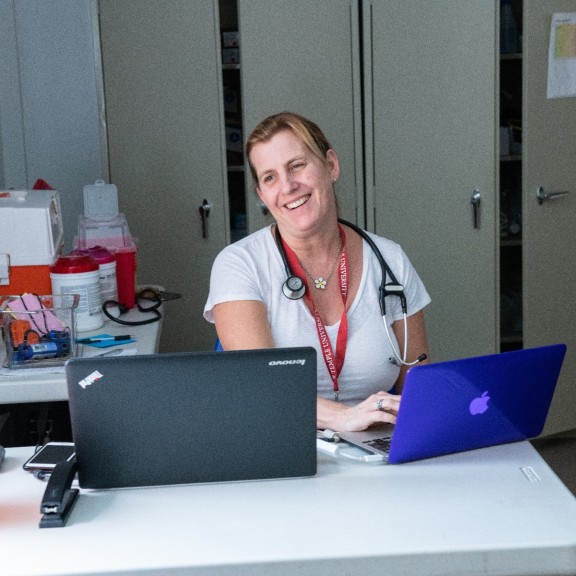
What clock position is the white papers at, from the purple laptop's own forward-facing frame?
The white papers is roughly at 2 o'clock from the purple laptop.

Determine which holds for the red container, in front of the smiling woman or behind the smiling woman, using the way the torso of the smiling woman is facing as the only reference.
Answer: behind

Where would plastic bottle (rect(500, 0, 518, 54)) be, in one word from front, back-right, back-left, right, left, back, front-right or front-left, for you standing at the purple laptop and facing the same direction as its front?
front-right

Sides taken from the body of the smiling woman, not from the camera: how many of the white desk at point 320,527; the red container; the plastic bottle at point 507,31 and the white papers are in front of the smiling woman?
1

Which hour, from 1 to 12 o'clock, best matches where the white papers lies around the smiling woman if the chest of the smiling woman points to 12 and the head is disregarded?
The white papers is roughly at 7 o'clock from the smiling woman.

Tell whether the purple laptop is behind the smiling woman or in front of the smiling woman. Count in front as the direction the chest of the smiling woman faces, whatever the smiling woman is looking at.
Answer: in front

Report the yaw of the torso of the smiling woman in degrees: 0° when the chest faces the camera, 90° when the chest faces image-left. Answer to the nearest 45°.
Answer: approximately 0°

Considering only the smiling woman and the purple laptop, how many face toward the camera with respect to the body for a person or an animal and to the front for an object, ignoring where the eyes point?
1

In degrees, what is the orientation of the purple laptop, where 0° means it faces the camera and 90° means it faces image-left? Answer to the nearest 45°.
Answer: approximately 135°

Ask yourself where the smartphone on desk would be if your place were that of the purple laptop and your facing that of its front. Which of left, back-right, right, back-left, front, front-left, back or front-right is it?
front-left

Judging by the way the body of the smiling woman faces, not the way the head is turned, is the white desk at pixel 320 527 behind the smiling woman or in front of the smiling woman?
in front

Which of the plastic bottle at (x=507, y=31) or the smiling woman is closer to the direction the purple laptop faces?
the smiling woman

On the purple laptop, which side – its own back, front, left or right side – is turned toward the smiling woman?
front

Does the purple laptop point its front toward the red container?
yes
